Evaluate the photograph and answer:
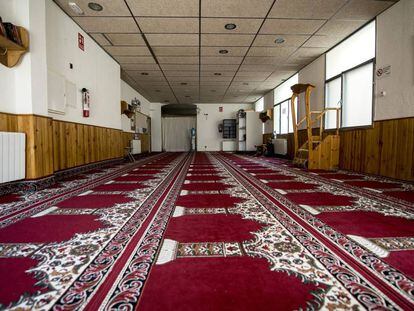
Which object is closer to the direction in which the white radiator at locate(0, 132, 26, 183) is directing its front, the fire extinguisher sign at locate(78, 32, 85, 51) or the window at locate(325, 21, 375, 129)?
the window

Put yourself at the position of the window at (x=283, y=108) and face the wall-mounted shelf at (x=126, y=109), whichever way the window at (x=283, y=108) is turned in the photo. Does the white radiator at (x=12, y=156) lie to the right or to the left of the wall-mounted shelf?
left

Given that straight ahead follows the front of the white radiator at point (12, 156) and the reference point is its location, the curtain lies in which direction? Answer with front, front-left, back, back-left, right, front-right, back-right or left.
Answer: left

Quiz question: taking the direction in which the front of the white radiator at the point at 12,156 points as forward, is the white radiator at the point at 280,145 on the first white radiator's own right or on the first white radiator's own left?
on the first white radiator's own left

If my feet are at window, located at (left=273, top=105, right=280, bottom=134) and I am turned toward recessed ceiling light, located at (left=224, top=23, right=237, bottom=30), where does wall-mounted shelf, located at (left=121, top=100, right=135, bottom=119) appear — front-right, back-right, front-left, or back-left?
front-right

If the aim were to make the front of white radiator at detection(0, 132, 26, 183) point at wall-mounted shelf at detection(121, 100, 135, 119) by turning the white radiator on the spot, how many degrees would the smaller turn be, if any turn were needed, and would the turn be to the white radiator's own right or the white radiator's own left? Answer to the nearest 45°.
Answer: approximately 90° to the white radiator's own left

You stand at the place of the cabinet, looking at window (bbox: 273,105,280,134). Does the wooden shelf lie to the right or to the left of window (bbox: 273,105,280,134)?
right

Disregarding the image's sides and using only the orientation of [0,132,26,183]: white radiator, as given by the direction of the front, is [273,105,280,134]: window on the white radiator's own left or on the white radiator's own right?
on the white radiator's own left

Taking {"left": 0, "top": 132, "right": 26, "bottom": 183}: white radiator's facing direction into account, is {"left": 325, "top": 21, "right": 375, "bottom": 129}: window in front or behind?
in front

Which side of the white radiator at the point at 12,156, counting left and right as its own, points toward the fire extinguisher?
left

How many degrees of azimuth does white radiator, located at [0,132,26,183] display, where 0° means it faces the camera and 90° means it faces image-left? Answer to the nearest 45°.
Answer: approximately 315°

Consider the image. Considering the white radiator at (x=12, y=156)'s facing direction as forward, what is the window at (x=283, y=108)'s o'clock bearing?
The window is roughly at 10 o'clock from the white radiator.

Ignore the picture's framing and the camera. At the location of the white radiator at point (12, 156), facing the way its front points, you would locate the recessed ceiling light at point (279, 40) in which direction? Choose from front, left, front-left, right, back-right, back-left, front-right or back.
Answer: front-left
